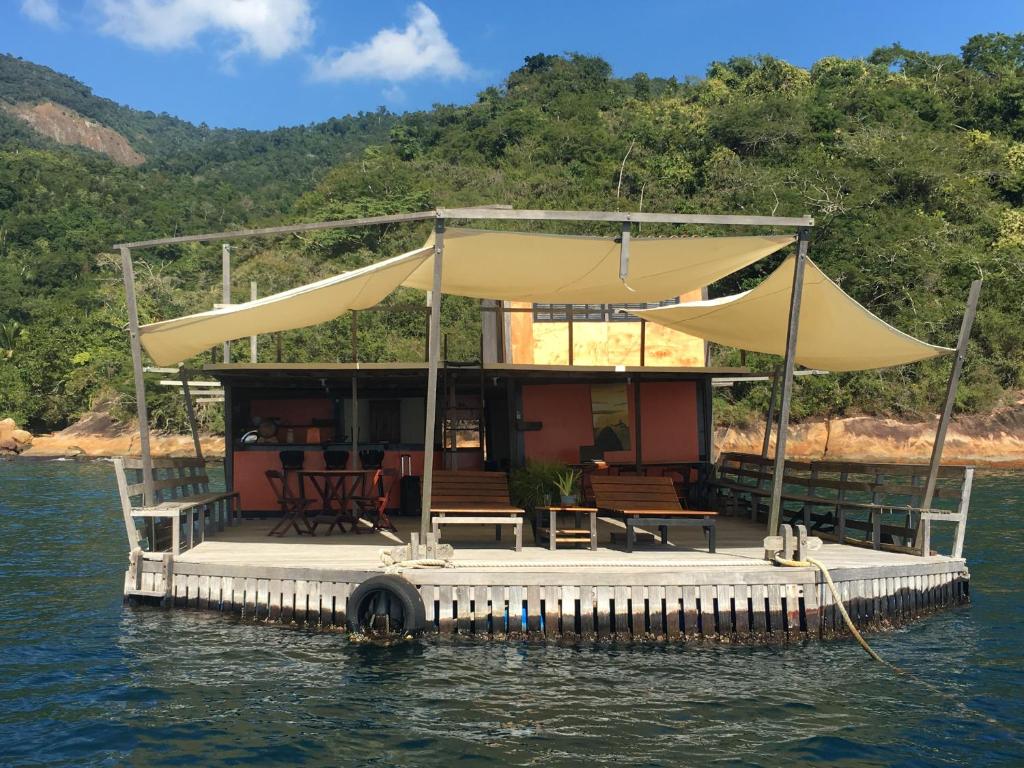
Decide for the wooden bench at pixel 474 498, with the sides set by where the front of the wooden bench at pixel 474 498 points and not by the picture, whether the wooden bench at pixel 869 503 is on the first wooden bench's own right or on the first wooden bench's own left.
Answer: on the first wooden bench's own left

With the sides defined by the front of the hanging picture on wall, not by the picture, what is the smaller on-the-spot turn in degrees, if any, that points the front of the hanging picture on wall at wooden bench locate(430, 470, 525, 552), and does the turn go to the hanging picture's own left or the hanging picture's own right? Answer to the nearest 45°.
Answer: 0° — it already faces it

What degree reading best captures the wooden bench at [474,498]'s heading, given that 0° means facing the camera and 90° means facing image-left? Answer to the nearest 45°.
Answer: approximately 0°

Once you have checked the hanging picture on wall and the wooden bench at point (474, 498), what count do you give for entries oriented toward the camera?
2

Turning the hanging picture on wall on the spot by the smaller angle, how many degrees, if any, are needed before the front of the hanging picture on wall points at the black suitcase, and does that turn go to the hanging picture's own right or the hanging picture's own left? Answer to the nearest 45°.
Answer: approximately 90° to the hanging picture's own right

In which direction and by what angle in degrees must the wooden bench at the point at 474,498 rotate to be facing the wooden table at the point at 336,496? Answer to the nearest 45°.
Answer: approximately 135° to its right

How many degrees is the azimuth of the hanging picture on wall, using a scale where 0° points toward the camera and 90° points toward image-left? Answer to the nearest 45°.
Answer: approximately 0°

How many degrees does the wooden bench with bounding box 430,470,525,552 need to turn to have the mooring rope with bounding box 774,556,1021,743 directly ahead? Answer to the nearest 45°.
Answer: approximately 45° to its left

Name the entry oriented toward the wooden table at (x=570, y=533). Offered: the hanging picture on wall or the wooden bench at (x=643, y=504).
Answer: the hanging picture on wall

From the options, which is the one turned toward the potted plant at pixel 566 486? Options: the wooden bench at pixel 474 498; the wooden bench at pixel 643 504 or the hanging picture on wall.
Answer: the hanging picture on wall

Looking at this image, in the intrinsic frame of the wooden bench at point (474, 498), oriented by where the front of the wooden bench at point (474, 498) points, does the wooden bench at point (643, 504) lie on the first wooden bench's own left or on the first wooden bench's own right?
on the first wooden bench's own left

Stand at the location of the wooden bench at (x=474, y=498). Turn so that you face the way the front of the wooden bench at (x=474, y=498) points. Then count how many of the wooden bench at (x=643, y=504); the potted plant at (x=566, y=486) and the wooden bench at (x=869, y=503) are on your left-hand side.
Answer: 3

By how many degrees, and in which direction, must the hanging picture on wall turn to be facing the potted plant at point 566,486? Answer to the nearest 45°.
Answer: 0° — it already faces it

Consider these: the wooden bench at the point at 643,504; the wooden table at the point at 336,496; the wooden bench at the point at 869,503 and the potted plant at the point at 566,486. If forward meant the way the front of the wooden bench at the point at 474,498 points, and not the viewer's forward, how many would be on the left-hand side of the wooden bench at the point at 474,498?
3
